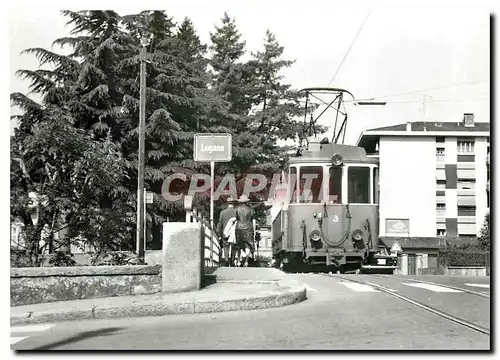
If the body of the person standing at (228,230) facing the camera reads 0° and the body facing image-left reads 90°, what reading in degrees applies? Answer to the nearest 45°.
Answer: approximately 180°

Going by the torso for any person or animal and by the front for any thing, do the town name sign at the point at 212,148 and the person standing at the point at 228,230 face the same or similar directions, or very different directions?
very different directions

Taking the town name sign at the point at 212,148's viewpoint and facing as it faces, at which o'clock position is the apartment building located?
The apartment building is roughly at 8 o'clock from the town name sign.

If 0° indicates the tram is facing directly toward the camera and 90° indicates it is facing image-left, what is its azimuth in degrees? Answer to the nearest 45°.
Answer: approximately 0°
